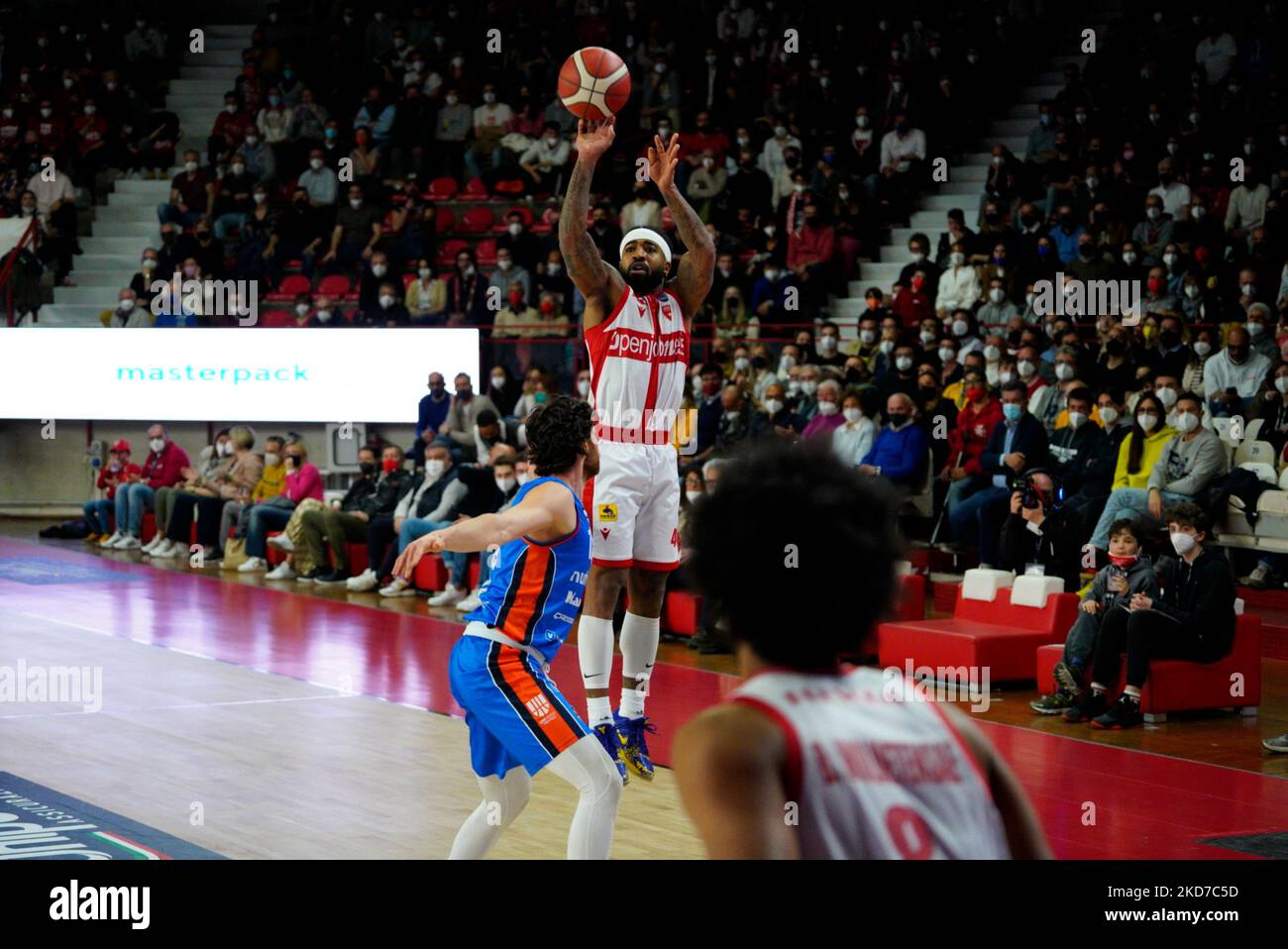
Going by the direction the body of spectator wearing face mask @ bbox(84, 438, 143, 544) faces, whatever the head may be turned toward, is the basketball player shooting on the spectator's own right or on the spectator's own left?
on the spectator's own left

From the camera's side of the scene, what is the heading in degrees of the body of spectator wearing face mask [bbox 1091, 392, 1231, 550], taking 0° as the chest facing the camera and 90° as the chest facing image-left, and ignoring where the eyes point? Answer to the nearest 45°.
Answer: approximately 45°

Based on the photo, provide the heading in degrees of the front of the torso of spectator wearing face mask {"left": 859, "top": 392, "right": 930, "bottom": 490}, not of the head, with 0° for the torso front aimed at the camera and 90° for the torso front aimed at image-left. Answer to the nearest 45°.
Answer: approximately 45°

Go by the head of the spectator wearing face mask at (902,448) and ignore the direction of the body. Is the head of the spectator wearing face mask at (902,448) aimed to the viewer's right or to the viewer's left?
to the viewer's left

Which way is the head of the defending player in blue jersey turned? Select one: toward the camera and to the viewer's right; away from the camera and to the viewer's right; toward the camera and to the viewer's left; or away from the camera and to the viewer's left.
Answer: away from the camera and to the viewer's right

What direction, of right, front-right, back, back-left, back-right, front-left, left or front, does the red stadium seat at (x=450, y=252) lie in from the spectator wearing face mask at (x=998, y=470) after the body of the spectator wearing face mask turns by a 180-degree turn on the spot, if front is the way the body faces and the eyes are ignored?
left

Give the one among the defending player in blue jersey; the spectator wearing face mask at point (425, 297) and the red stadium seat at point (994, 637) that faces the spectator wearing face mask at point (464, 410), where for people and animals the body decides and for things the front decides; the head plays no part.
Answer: the spectator wearing face mask at point (425, 297)

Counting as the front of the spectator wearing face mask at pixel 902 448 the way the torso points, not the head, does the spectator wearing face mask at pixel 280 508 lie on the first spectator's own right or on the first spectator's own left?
on the first spectator's own right
